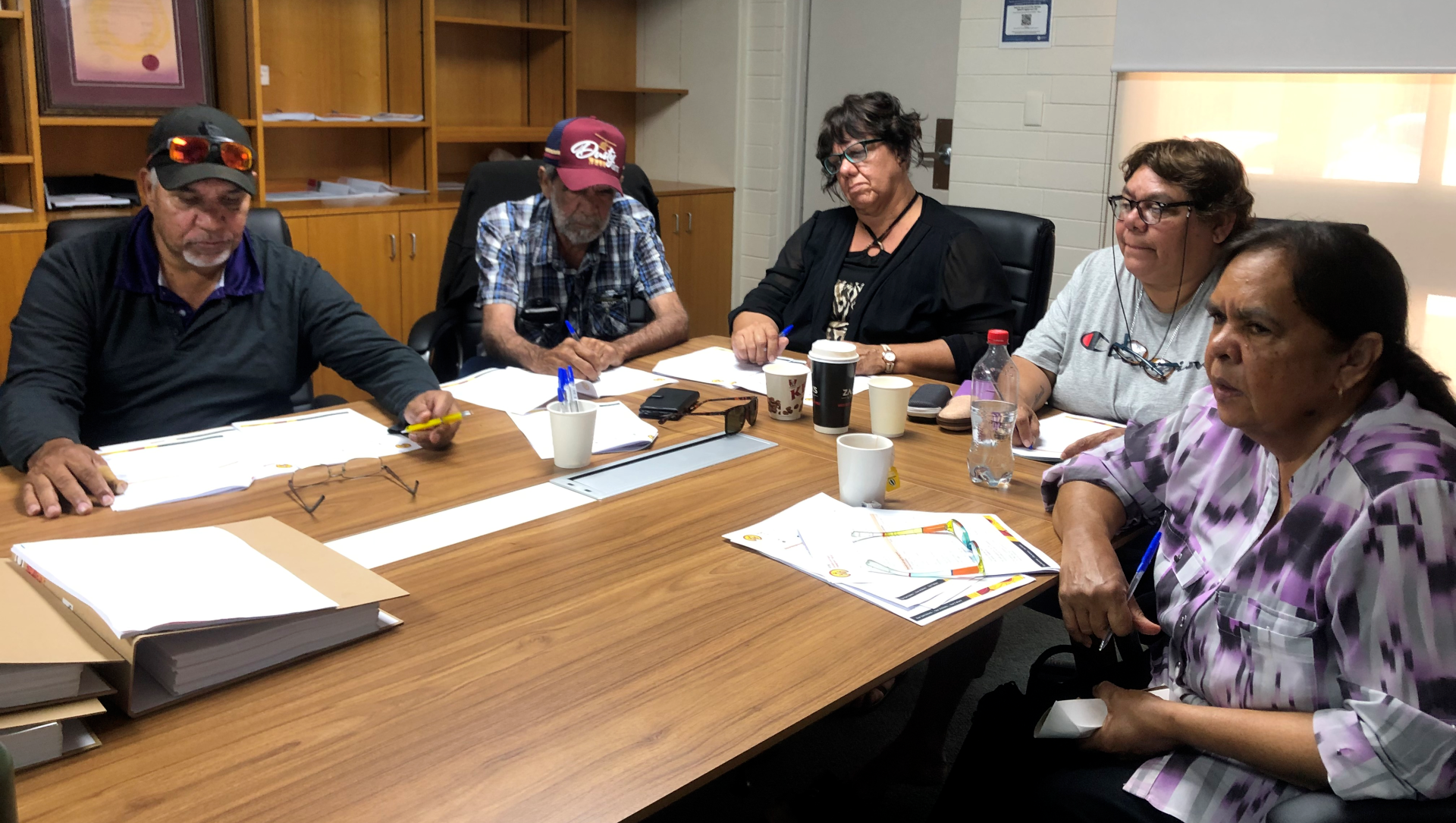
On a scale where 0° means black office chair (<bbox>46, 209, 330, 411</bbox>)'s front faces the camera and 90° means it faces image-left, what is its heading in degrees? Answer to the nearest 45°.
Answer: approximately 0°

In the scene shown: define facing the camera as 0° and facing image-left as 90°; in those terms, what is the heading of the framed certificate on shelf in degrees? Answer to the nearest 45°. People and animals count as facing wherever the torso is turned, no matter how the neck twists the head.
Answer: approximately 0°

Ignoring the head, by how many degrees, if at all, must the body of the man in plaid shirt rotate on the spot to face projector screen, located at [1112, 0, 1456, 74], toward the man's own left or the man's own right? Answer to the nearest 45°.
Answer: approximately 90° to the man's own left

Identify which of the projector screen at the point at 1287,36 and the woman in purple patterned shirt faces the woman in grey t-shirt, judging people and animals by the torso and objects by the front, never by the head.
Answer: the projector screen

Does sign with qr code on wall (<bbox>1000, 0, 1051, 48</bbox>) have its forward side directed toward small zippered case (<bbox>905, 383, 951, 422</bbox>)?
yes
